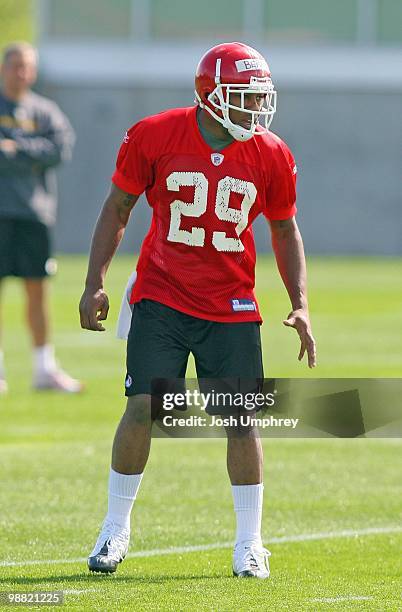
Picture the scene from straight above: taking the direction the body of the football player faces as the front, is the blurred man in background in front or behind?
behind

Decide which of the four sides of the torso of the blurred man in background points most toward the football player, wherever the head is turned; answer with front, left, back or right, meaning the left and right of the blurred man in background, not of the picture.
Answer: front

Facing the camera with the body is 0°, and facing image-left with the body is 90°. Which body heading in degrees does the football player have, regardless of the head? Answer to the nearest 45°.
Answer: approximately 0°

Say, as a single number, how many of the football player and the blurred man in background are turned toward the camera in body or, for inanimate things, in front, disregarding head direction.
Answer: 2

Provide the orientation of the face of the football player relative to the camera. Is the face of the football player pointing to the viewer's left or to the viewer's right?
to the viewer's right
